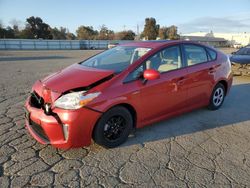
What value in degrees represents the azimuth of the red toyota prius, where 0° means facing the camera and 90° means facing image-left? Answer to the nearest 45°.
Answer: approximately 45°
